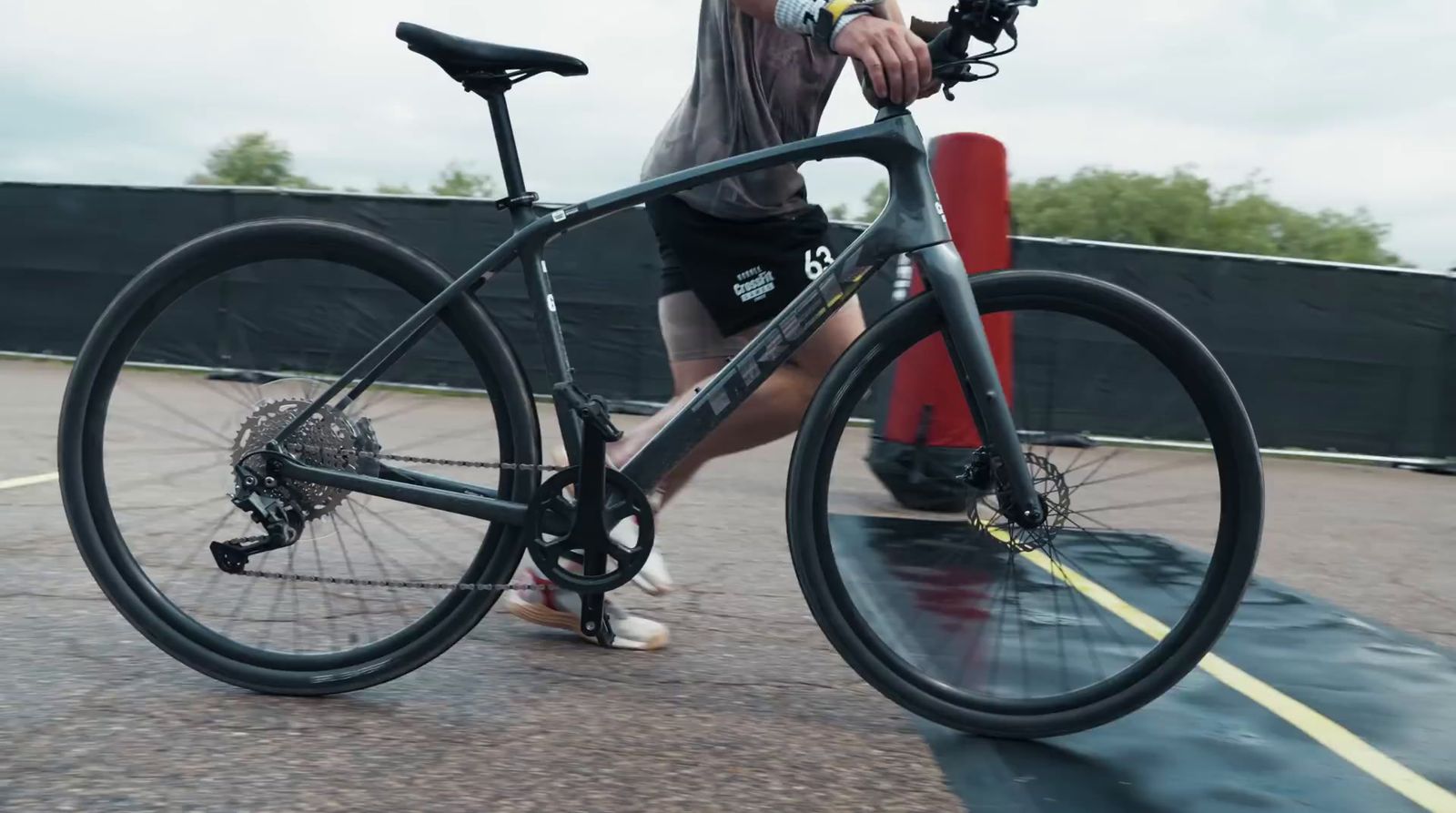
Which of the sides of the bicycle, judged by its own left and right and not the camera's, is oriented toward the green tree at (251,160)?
left

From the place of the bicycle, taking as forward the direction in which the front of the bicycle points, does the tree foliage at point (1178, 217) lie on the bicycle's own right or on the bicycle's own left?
on the bicycle's own left

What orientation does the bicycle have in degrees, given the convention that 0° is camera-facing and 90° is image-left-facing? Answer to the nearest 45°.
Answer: approximately 270°

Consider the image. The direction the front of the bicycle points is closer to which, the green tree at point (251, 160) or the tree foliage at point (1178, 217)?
the tree foliage
